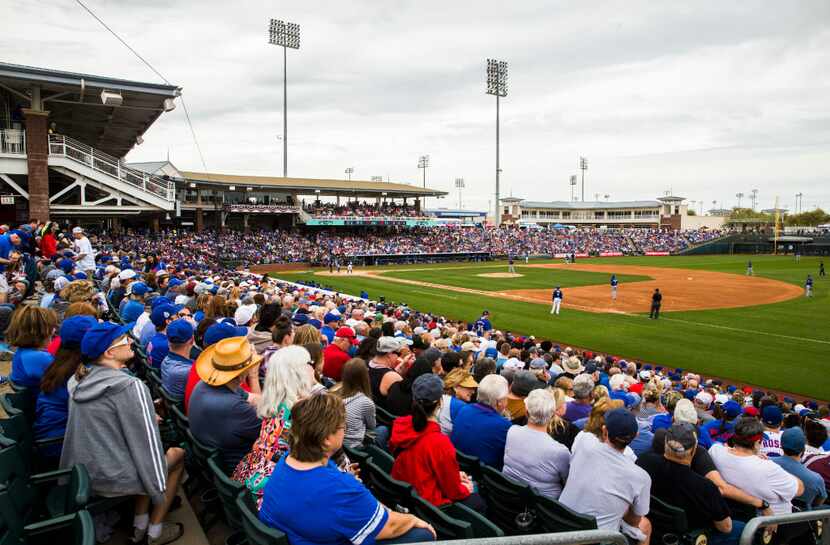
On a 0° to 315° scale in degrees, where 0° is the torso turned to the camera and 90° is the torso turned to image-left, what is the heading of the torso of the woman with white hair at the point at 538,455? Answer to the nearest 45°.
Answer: approximately 180°

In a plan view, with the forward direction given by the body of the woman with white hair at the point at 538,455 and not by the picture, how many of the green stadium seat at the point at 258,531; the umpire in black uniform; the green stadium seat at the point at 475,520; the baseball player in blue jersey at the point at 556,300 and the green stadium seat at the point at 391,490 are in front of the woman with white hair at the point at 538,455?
2

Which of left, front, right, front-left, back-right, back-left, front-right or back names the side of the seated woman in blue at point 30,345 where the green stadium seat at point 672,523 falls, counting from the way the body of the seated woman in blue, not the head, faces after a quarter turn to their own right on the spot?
front

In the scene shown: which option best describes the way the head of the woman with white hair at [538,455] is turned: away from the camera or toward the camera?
away from the camera

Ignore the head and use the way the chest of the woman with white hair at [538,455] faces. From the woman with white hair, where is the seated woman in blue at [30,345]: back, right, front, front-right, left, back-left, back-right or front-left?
left

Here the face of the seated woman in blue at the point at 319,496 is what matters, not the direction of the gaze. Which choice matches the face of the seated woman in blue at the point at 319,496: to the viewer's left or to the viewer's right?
to the viewer's right

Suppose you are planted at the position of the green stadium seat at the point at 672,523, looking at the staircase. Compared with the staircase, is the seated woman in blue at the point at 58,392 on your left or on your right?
left
